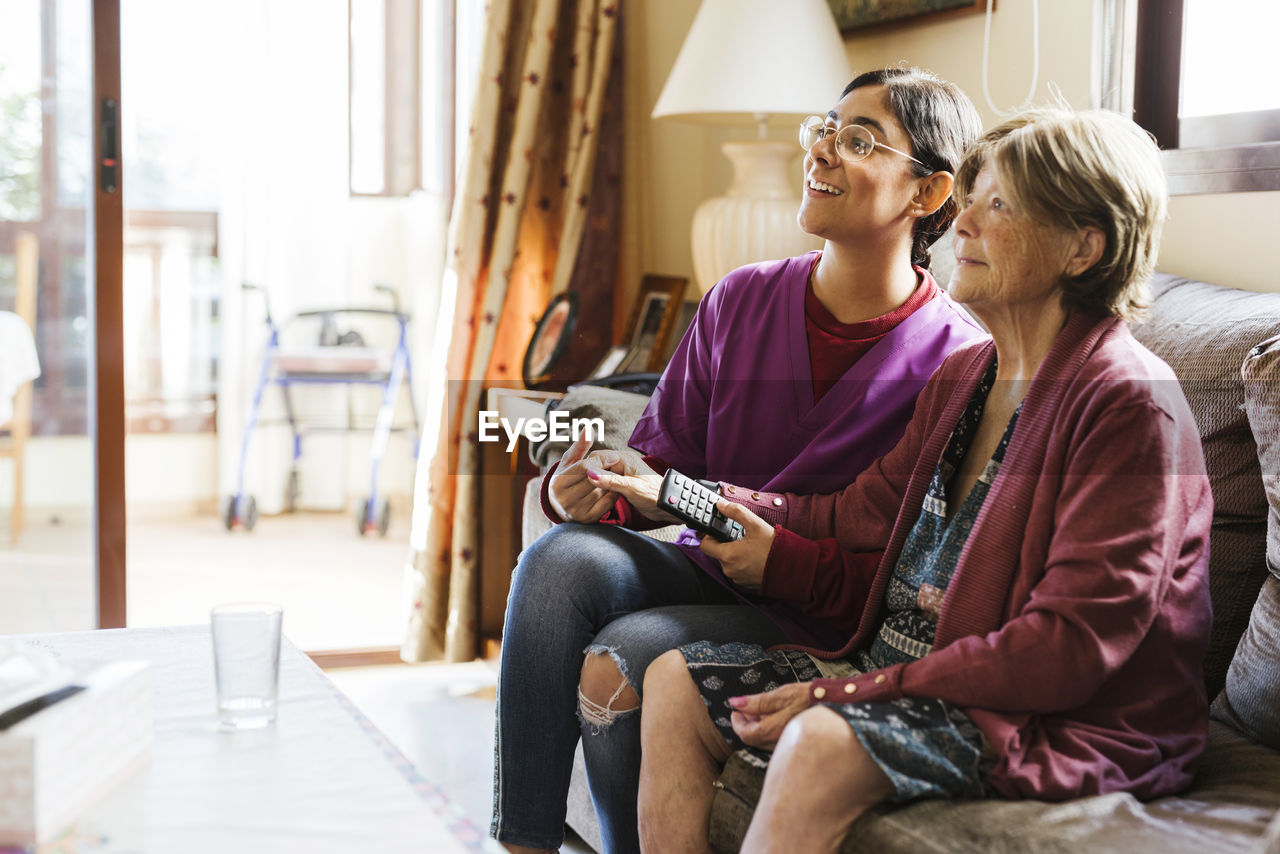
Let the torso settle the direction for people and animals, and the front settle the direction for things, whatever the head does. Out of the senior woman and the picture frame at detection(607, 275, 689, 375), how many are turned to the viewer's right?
0

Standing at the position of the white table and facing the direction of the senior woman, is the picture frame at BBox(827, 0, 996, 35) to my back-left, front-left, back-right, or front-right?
front-left

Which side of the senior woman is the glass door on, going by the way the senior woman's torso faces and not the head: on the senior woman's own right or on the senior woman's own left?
on the senior woman's own right

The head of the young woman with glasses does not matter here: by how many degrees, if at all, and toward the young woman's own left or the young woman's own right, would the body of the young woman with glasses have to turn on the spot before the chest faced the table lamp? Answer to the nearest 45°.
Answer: approximately 135° to the young woman's own right

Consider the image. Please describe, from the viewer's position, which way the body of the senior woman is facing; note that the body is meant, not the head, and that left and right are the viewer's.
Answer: facing the viewer and to the left of the viewer

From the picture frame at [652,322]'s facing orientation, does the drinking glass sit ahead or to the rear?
ahead

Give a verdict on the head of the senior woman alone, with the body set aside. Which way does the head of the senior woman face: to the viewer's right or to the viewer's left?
to the viewer's left
